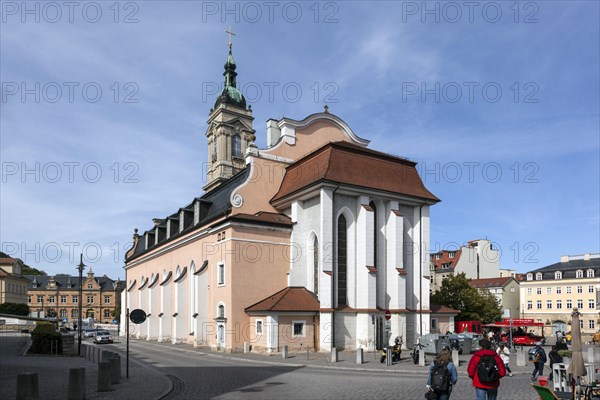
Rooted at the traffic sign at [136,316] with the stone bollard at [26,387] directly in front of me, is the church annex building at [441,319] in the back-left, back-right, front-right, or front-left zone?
back-left

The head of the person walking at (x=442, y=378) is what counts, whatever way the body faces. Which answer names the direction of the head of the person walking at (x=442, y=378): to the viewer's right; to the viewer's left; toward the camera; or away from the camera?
away from the camera

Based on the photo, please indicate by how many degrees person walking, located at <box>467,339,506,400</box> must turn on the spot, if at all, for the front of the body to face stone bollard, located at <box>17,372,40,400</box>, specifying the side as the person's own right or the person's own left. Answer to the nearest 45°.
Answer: approximately 90° to the person's own left

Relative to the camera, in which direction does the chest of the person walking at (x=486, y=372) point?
away from the camera

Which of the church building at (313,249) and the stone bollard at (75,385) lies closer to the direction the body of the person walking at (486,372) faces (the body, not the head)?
the church building

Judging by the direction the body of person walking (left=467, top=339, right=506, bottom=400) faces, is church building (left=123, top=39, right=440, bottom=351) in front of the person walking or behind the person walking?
in front
